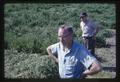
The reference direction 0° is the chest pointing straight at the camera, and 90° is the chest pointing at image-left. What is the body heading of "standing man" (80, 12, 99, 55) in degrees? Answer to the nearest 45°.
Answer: approximately 45°

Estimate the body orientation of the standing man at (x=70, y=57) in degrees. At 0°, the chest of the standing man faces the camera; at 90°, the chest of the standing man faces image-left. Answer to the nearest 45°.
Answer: approximately 45°
